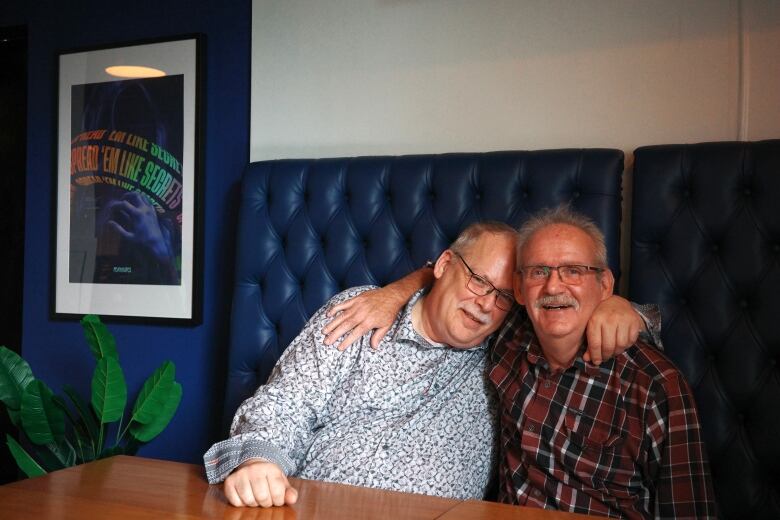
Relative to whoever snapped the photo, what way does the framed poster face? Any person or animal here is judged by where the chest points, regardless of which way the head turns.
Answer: facing the viewer and to the left of the viewer

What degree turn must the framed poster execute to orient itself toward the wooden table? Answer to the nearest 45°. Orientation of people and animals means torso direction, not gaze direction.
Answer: approximately 45° to its left

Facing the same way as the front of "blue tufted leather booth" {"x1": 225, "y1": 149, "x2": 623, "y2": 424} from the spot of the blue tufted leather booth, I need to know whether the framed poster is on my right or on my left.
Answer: on my right

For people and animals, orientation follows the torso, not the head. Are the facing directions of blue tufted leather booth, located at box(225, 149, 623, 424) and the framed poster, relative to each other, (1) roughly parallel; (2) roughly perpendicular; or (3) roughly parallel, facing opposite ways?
roughly parallel

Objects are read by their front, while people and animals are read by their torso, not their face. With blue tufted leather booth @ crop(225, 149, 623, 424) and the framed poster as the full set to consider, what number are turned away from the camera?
0

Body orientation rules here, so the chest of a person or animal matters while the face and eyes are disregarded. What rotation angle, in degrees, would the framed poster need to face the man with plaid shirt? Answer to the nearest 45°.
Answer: approximately 90° to its left

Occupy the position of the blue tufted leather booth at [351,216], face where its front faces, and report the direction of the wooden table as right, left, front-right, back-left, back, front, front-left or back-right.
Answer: front

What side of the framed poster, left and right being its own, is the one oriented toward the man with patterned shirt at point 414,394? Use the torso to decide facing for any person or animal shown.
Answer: left

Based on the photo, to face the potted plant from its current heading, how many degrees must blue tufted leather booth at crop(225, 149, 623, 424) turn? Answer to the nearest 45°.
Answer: approximately 90° to its right

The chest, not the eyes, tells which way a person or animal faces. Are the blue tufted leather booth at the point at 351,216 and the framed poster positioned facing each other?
no

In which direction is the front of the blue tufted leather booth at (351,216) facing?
toward the camera

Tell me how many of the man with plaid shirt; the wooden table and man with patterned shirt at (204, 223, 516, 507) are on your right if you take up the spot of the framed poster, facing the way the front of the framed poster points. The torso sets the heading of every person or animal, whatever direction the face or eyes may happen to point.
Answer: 0

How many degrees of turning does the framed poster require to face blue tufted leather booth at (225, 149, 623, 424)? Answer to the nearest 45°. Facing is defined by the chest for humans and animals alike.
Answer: approximately 90° to its left

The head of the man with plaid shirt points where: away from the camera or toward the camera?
toward the camera
